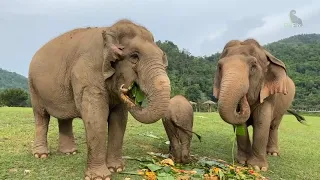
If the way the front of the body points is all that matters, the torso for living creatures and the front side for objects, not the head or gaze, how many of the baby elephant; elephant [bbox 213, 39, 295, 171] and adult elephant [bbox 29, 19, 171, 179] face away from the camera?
1

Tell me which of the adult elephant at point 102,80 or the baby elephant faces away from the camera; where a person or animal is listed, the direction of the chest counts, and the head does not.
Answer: the baby elephant

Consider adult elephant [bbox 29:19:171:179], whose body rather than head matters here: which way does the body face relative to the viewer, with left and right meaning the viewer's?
facing the viewer and to the right of the viewer

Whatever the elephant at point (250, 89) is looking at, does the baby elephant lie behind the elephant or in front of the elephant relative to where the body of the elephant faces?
in front

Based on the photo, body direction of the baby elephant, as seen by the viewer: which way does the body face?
away from the camera

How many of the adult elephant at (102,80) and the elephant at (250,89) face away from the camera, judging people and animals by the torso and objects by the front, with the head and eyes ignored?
0

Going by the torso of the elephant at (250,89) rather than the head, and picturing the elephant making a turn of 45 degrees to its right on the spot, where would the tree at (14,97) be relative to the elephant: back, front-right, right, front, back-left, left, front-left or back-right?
front-right

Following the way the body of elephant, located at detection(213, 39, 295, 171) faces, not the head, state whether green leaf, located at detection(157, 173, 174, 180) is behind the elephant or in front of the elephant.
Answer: in front

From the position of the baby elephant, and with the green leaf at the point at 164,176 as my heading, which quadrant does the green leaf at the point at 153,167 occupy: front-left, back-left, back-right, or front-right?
front-right

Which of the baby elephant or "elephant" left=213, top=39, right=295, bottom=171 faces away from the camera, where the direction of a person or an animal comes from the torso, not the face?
the baby elephant

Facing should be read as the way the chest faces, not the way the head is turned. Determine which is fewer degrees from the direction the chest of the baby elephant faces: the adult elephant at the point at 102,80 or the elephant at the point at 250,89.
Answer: the elephant
